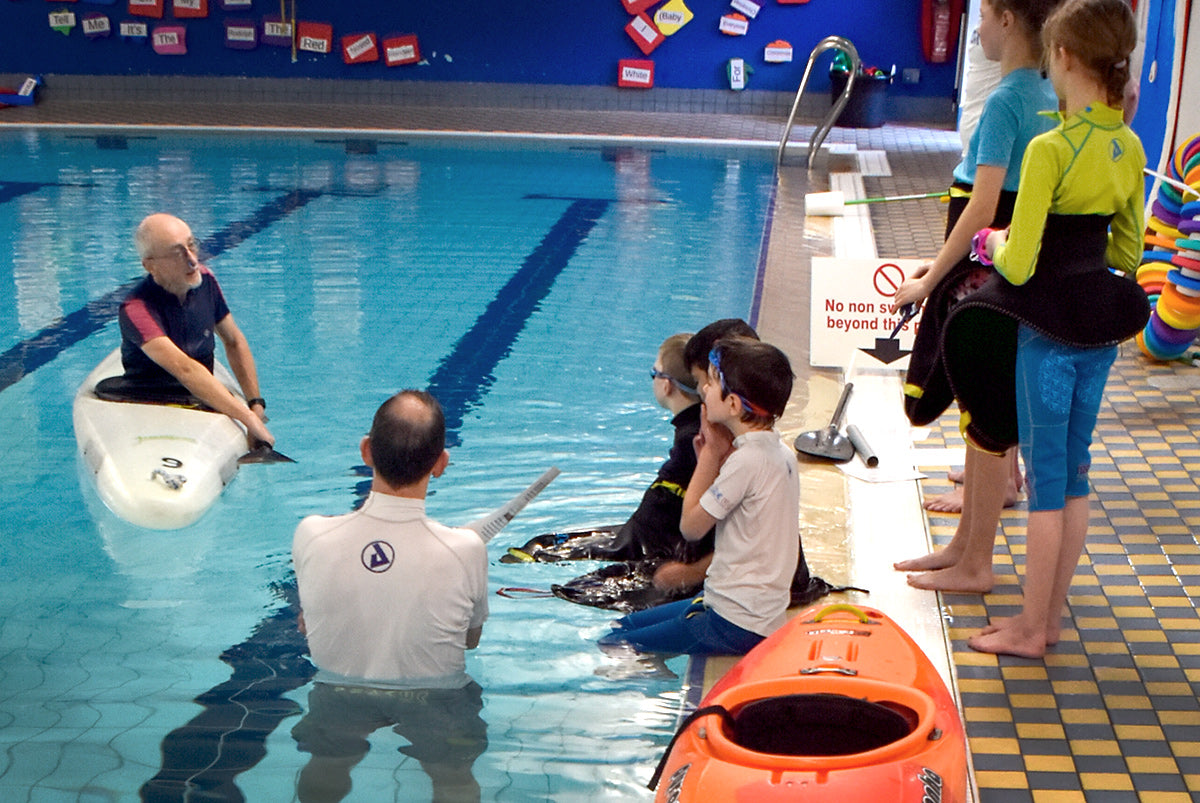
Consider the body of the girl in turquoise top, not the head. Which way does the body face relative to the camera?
to the viewer's left

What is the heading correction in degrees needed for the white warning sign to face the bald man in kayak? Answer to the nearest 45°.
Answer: approximately 45° to its right

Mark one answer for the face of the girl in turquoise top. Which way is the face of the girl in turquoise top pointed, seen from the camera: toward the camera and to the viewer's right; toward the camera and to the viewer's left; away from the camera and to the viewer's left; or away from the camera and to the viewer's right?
away from the camera and to the viewer's left

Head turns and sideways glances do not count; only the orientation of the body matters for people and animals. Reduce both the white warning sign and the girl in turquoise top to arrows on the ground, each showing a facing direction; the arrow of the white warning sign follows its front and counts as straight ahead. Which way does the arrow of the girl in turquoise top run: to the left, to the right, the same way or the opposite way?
to the right

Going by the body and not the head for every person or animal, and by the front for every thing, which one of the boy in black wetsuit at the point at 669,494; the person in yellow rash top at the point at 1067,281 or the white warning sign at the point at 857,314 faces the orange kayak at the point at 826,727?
the white warning sign

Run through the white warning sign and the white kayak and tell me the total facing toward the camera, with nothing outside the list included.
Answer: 2

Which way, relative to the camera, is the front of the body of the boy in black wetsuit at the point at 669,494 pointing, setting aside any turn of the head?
to the viewer's left

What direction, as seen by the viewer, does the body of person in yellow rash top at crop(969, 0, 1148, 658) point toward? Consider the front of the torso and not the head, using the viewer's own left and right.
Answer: facing away from the viewer and to the left of the viewer

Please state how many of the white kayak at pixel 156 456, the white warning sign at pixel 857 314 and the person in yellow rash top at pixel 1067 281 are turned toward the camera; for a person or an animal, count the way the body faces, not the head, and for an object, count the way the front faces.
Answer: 2

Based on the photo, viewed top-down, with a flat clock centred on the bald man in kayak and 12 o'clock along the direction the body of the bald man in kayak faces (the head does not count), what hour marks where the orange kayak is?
The orange kayak is roughly at 1 o'clock from the bald man in kayak.
